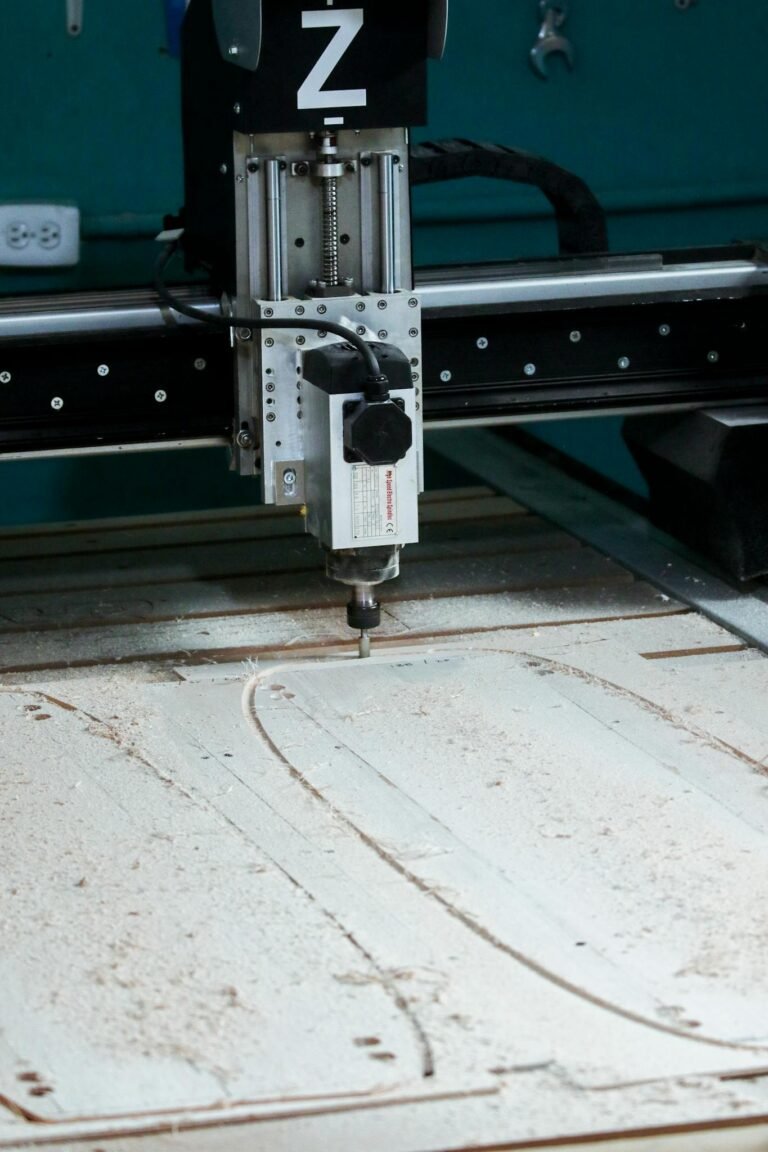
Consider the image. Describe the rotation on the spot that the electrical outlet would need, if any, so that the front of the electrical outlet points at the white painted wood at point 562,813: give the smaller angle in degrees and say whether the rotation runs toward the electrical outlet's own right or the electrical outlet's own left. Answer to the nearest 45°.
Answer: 0° — it already faces it

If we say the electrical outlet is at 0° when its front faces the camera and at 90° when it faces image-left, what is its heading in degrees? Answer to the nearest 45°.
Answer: approximately 0°

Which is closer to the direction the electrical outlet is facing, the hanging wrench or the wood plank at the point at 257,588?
the wood plank

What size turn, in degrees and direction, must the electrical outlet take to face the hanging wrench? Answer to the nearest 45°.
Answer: approximately 90° to its left

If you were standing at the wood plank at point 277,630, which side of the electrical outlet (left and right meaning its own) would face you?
front

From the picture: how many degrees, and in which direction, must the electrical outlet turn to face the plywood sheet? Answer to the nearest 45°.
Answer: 0° — it already faces it

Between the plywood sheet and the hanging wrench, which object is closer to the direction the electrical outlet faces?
the plywood sheet

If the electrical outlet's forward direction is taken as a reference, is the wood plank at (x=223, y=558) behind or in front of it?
in front
